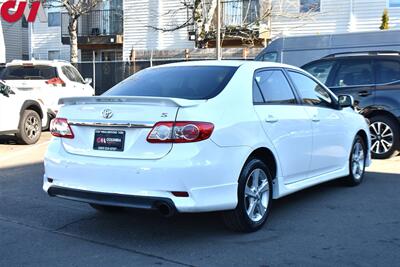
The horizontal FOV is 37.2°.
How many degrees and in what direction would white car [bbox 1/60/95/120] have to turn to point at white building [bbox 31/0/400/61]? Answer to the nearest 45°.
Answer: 0° — it already faces it

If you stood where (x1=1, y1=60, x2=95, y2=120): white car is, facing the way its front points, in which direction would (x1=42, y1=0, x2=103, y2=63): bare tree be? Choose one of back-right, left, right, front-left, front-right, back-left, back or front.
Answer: front-left

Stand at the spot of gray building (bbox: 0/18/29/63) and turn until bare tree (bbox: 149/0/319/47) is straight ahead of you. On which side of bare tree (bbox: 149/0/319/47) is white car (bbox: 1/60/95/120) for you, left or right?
right

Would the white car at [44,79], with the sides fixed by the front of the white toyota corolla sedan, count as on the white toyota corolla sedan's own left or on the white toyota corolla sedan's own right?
on the white toyota corolla sedan's own left

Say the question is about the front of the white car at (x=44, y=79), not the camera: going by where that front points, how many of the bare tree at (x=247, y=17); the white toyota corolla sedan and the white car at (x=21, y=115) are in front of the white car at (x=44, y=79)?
1

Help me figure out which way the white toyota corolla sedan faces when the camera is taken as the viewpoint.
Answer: facing away from the viewer and to the right of the viewer

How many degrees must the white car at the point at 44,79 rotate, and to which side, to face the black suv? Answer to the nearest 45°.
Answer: approximately 90° to its right

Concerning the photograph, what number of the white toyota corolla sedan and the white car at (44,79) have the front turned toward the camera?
0

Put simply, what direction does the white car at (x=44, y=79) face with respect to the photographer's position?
facing away from the viewer and to the right of the viewer

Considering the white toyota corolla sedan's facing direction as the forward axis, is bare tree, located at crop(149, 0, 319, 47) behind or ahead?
ahead

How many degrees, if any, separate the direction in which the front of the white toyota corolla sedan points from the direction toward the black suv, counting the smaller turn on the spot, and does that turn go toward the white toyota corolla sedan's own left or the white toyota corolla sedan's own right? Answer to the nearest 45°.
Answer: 0° — it already faces it
